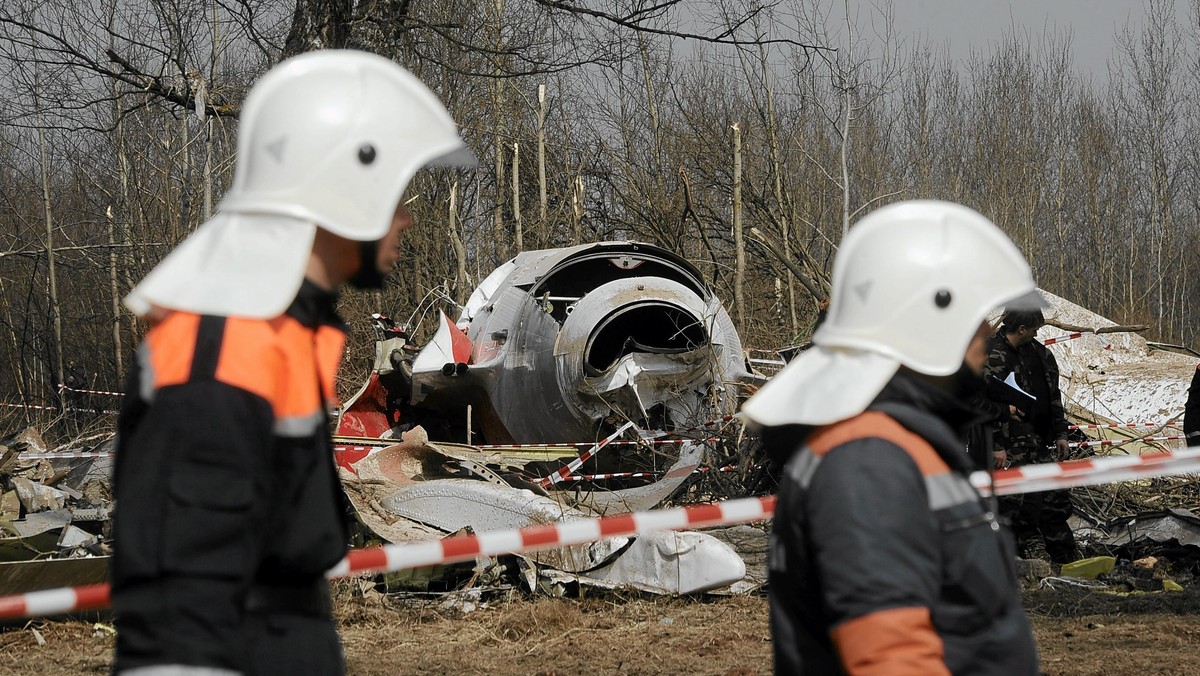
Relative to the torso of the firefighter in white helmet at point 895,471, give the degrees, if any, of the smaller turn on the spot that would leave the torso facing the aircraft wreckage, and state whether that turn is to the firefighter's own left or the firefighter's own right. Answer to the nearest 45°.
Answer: approximately 90° to the firefighter's own left

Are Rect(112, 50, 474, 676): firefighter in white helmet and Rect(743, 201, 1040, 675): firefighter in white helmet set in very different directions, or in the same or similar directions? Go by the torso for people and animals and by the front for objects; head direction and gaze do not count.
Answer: same or similar directions

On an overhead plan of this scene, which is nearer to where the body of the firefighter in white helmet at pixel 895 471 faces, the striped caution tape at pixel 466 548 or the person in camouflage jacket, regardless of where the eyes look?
the person in camouflage jacket

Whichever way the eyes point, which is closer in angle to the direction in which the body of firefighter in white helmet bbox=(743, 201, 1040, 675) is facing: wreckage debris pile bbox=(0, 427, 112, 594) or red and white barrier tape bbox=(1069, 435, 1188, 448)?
the red and white barrier tape

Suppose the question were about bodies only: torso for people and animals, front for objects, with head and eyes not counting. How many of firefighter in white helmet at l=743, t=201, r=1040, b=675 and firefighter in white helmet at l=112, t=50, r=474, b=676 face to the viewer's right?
2

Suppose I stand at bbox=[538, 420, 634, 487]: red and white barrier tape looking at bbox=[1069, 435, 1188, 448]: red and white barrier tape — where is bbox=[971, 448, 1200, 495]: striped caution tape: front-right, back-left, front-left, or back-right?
front-right

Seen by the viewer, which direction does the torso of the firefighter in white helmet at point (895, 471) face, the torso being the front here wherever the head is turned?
to the viewer's right

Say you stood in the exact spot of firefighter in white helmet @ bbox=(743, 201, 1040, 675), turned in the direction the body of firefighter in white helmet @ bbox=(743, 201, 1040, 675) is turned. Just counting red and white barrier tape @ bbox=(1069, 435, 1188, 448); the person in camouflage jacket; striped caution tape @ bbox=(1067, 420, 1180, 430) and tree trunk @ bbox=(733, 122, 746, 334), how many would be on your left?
4

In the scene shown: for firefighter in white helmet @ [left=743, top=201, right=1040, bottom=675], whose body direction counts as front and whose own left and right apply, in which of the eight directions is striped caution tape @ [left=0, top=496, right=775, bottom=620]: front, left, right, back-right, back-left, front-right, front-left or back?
back-left

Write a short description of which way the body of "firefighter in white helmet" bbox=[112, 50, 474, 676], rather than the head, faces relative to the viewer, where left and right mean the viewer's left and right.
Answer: facing to the right of the viewer

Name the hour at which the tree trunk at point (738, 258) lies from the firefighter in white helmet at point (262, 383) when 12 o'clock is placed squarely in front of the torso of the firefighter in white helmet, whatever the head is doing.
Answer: The tree trunk is roughly at 10 o'clock from the firefighter in white helmet.

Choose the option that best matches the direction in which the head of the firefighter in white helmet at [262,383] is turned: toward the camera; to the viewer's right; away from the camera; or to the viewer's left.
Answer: to the viewer's right
